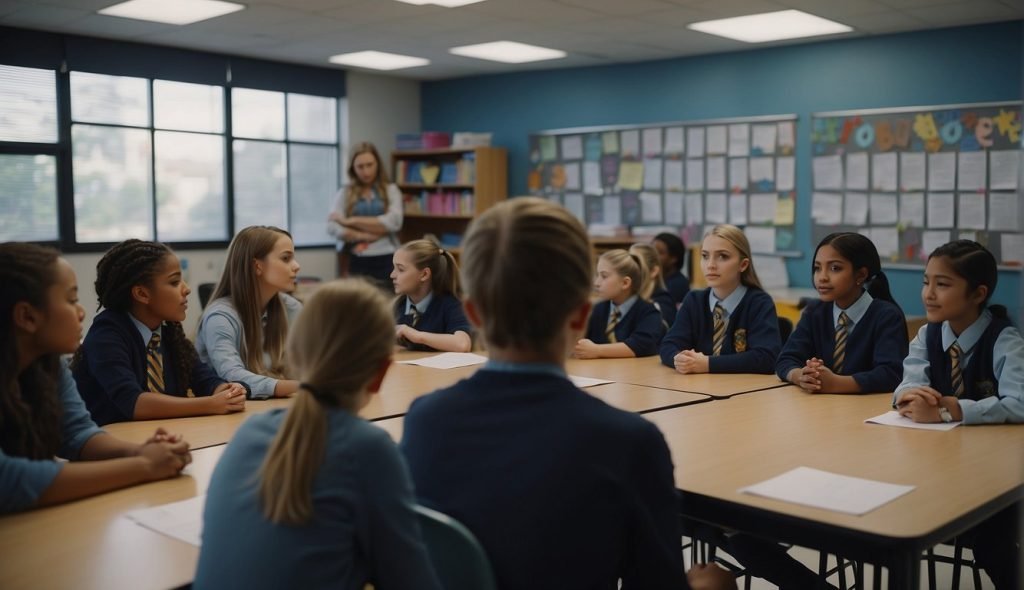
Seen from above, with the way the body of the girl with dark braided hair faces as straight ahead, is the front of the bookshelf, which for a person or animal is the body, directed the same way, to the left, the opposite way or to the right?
to the right

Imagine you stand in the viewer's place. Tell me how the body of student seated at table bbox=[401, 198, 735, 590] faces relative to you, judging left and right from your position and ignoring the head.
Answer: facing away from the viewer

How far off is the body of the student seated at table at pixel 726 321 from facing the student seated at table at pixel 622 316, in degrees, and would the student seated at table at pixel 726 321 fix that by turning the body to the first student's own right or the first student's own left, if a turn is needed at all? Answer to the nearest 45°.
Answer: approximately 90° to the first student's own right

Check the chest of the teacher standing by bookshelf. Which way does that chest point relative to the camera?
toward the camera

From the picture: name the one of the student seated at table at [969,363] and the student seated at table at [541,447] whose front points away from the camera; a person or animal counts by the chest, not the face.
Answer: the student seated at table at [541,447]

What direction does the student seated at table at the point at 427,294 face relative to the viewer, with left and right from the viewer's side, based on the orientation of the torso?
facing the viewer and to the left of the viewer

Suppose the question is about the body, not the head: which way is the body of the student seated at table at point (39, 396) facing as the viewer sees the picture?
to the viewer's right

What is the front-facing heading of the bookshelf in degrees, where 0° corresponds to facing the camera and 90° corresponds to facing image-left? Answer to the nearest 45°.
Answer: approximately 45°

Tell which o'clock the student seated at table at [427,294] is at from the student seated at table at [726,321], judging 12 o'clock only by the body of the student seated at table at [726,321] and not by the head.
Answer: the student seated at table at [427,294] is roughly at 2 o'clock from the student seated at table at [726,321].

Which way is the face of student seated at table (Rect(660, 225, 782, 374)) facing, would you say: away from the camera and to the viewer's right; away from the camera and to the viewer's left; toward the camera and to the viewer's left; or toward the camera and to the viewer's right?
toward the camera and to the viewer's left

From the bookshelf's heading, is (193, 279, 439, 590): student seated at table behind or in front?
in front

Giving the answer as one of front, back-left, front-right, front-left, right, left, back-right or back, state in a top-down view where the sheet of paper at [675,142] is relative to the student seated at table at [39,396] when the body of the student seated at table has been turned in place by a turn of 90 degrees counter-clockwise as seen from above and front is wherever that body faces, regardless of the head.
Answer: front-right

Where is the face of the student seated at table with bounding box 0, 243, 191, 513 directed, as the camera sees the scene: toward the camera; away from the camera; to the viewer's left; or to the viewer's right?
to the viewer's right

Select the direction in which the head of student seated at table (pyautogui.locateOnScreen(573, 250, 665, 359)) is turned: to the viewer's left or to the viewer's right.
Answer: to the viewer's left

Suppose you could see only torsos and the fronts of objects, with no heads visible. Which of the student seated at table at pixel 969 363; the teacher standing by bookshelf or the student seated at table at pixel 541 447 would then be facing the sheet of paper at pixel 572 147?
the student seated at table at pixel 541 447
